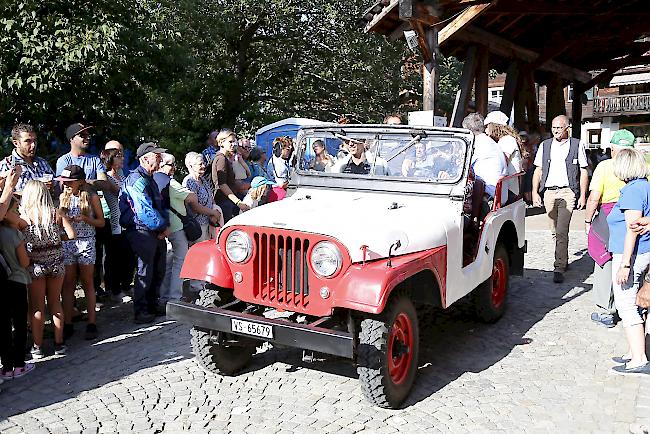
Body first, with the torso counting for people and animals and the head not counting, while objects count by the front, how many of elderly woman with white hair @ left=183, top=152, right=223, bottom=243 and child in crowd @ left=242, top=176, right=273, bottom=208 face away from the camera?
0

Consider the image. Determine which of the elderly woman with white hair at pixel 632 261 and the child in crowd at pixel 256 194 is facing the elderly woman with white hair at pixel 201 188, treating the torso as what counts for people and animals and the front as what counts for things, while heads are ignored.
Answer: the elderly woman with white hair at pixel 632 261

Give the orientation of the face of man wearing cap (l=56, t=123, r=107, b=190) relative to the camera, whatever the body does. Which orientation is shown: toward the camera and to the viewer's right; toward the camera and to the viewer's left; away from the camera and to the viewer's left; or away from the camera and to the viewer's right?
toward the camera and to the viewer's right

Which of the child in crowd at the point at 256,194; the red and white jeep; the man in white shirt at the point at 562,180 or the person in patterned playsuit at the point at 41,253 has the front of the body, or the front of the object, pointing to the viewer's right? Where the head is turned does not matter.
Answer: the child in crowd

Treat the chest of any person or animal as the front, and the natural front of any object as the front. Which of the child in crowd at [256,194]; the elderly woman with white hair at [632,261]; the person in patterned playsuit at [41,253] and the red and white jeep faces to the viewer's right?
the child in crowd

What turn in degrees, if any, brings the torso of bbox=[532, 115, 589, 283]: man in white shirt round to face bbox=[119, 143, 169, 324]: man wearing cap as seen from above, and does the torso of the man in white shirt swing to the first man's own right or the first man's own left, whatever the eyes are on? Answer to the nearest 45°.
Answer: approximately 45° to the first man's own right

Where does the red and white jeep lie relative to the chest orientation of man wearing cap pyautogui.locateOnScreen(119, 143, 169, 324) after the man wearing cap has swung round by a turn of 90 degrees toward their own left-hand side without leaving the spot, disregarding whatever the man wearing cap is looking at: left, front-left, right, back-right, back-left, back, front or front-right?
back-right

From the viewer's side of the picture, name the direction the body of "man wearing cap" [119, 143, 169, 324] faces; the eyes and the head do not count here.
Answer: to the viewer's right

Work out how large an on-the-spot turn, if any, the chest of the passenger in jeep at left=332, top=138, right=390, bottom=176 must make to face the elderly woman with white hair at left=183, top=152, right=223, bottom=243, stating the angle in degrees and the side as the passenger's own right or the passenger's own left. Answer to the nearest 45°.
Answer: approximately 90° to the passenger's own right

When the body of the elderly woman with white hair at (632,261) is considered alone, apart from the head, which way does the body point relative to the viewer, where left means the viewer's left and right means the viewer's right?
facing to the left of the viewer

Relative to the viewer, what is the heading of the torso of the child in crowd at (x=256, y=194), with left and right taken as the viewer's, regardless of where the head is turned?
facing to the right of the viewer

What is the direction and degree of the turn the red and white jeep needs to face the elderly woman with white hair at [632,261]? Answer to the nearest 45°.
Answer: approximately 135° to its left

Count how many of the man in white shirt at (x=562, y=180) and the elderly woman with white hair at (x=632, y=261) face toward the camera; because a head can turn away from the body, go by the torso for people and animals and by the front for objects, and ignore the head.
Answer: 1

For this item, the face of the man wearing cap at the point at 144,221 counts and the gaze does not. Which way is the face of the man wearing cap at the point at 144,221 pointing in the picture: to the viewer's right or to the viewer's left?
to the viewer's right

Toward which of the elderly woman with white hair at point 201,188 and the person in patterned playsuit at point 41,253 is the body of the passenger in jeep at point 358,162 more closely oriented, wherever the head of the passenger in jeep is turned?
the person in patterned playsuit
